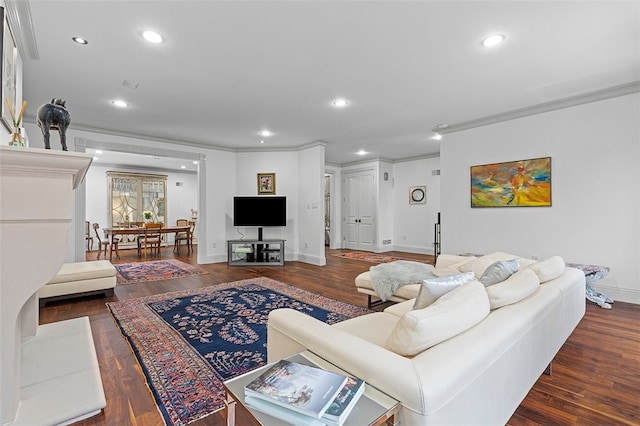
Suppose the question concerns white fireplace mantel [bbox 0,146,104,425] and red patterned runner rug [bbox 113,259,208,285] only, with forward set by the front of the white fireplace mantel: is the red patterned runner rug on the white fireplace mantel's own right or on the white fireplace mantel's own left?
on the white fireplace mantel's own left

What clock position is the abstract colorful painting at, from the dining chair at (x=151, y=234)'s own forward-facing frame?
The abstract colorful painting is roughly at 5 o'clock from the dining chair.

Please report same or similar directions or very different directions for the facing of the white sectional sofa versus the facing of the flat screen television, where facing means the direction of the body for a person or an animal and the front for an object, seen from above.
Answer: very different directions

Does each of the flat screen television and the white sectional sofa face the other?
yes

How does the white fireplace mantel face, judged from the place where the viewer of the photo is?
facing to the right of the viewer

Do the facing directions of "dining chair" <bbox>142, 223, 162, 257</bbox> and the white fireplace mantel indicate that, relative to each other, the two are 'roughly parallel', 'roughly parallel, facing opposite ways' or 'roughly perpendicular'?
roughly perpendicular

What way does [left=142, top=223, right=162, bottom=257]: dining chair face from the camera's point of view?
away from the camera

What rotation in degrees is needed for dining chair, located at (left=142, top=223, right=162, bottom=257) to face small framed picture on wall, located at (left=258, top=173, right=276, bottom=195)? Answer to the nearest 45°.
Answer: approximately 135° to its right

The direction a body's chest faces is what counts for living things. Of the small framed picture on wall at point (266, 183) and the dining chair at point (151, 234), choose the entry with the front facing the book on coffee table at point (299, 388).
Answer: the small framed picture on wall

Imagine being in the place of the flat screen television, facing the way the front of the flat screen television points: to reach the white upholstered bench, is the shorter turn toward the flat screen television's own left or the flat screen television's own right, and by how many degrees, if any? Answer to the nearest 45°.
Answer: approximately 45° to the flat screen television's own right

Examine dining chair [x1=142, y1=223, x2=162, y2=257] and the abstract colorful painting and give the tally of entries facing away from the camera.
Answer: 1

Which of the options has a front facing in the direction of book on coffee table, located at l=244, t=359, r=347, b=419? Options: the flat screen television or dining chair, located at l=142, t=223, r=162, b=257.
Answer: the flat screen television

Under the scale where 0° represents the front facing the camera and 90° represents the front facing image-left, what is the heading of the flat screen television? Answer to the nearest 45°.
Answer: approximately 0°
